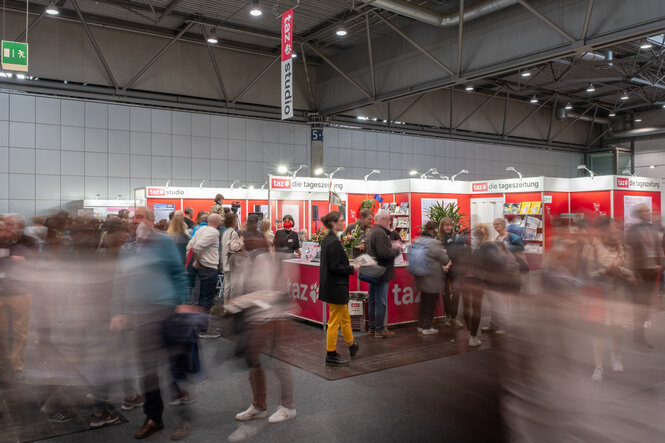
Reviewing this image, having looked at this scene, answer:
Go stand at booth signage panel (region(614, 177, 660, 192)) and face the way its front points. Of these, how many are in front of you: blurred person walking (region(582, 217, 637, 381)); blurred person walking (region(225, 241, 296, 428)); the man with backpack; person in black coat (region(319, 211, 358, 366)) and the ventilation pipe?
4

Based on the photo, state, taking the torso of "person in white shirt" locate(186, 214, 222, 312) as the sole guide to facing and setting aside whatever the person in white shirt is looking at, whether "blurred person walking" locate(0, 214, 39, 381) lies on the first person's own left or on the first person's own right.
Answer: on the first person's own left

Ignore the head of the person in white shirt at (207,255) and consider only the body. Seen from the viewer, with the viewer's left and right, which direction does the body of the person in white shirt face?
facing away from the viewer and to the left of the viewer

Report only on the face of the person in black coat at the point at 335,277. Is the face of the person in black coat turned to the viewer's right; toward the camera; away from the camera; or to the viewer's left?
to the viewer's right

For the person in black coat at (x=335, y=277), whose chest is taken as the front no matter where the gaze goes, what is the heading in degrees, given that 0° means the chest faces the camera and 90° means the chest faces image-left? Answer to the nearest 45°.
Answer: approximately 270°
